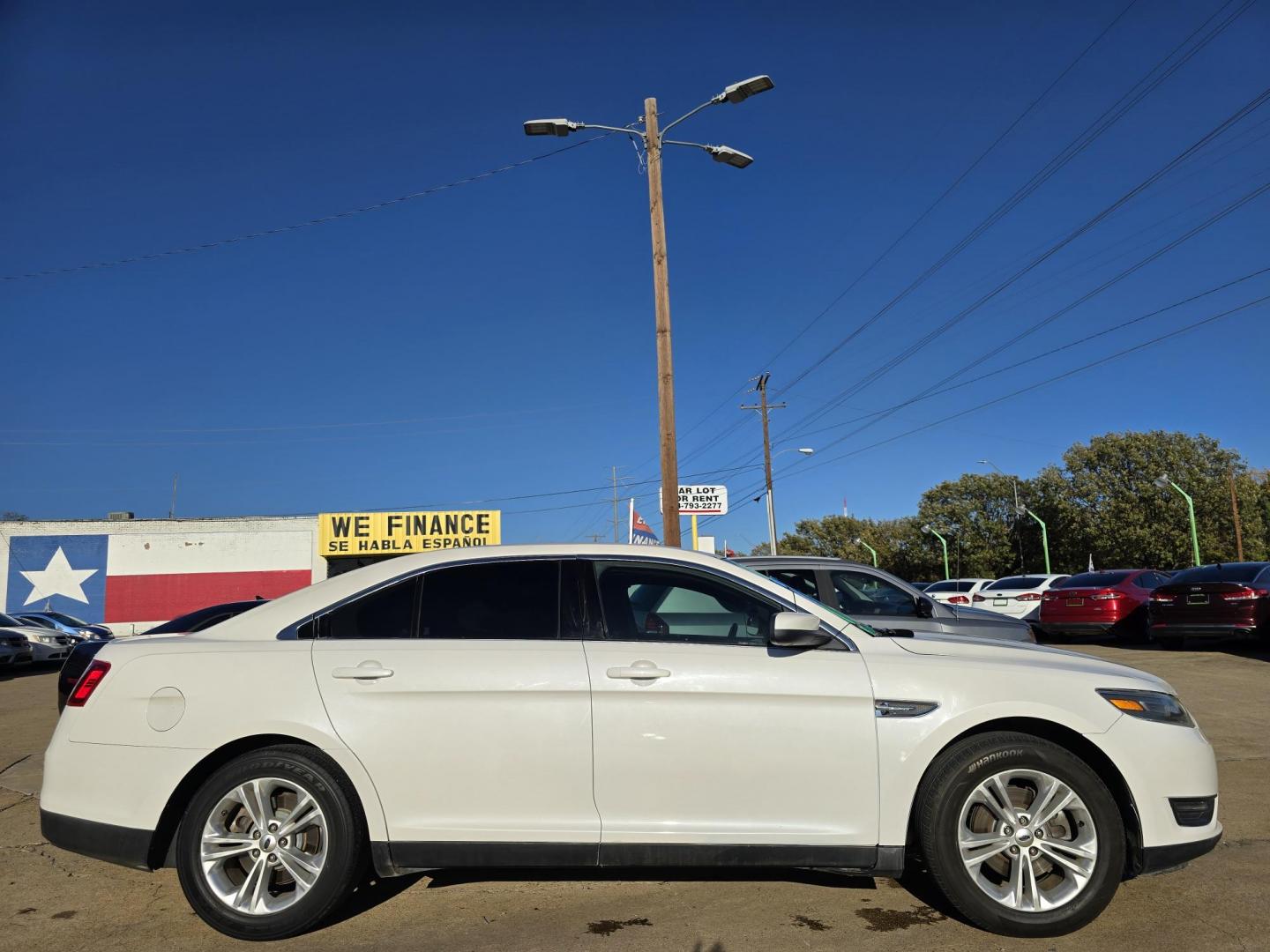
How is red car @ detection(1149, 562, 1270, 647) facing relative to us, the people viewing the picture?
facing away from the viewer and to the right of the viewer

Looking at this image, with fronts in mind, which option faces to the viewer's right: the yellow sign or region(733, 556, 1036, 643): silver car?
the silver car

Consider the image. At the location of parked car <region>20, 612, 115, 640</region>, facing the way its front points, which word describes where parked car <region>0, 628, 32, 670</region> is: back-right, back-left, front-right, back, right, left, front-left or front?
front-right

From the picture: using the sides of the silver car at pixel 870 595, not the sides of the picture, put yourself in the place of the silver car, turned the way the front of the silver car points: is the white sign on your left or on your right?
on your left

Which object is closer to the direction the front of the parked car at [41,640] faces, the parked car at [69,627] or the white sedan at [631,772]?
the white sedan

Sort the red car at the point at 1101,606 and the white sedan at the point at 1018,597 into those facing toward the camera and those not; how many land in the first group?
0

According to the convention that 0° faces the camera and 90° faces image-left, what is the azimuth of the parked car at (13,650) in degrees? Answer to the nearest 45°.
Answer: approximately 315°

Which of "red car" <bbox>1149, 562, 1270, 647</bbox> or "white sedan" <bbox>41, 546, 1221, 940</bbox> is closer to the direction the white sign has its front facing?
the white sedan

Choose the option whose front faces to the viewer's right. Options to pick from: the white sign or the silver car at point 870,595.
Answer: the silver car

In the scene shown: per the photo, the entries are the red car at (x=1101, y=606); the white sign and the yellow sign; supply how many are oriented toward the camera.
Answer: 2

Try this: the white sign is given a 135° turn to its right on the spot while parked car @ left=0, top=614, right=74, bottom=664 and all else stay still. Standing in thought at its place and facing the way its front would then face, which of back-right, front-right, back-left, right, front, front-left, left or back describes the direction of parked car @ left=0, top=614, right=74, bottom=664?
front-left
